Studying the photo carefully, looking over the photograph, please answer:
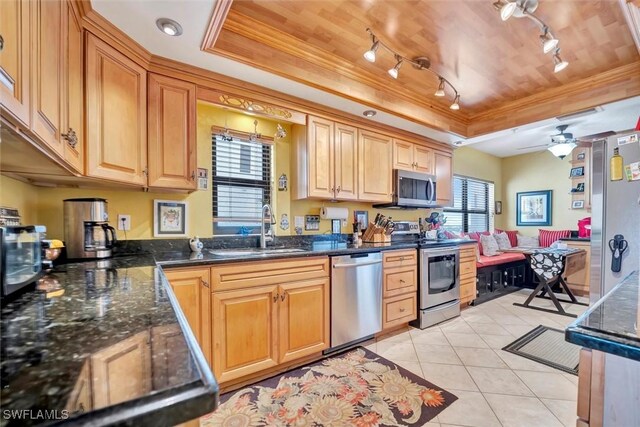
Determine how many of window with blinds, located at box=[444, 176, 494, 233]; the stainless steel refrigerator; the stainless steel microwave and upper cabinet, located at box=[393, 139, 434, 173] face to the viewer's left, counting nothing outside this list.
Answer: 1

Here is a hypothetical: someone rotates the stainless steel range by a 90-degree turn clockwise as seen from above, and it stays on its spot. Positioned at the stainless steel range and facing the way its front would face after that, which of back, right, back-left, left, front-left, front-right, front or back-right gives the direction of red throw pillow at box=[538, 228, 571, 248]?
back

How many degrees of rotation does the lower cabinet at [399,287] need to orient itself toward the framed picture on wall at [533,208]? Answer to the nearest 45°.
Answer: approximately 90° to its left

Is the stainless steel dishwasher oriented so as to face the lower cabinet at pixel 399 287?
no

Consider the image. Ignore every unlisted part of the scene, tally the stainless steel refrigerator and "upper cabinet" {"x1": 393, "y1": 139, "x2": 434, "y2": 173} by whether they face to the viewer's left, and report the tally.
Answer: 1

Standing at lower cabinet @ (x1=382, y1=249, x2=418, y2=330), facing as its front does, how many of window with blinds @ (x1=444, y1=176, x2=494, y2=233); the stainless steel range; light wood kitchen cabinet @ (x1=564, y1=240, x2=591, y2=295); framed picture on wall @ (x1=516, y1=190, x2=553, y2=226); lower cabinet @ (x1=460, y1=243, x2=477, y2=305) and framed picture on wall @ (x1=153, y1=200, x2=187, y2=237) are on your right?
1

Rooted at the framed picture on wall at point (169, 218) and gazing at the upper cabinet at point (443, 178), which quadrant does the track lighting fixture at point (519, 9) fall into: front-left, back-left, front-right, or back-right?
front-right

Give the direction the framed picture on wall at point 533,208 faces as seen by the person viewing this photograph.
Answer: facing the viewer and to the left of the viewer

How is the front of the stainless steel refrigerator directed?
to the viewer's left

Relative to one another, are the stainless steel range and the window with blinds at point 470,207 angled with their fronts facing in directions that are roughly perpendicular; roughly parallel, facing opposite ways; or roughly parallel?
roughly parallel

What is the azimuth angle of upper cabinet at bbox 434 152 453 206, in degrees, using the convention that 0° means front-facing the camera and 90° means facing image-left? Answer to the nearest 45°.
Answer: approximately 315°

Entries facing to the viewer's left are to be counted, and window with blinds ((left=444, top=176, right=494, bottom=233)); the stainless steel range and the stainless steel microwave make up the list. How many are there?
0

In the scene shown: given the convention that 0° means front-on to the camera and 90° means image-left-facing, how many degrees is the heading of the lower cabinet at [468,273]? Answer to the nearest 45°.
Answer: approximately 315°

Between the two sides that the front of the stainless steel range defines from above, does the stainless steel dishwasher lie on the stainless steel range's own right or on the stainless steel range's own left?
on the stainless steel range's own right

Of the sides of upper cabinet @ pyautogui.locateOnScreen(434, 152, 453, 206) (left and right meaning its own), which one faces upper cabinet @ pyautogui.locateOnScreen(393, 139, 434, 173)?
right

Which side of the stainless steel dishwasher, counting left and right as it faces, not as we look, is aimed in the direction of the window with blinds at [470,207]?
left
